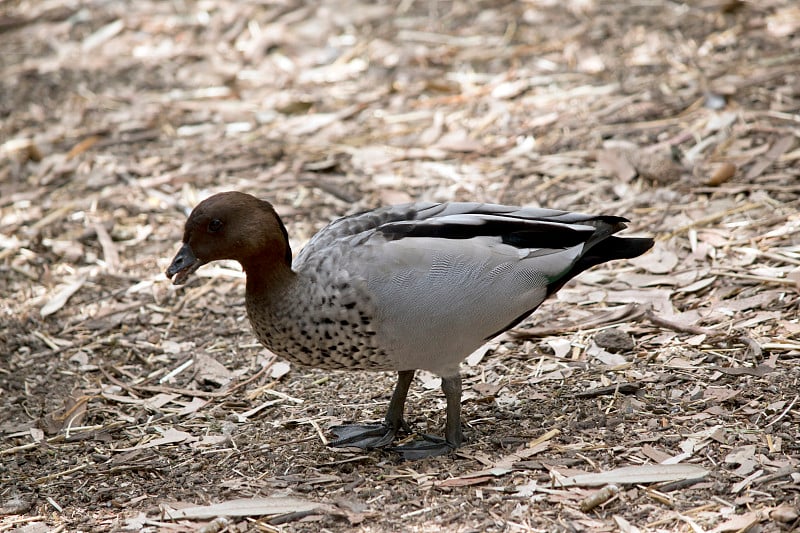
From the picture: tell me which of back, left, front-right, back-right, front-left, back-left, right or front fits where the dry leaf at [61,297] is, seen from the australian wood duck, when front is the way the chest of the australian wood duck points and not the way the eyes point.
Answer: front-right

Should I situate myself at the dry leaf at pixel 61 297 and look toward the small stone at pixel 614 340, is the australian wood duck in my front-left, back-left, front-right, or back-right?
front-right

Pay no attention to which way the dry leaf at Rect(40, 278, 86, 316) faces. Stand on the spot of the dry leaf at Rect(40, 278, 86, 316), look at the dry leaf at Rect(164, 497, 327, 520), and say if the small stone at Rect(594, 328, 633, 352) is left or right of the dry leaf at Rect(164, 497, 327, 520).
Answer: left

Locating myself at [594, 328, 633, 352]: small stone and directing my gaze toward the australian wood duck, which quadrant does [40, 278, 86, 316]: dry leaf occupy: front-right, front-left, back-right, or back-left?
front-right

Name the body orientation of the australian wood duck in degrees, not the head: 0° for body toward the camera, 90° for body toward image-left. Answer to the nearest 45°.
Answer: approximately 90°

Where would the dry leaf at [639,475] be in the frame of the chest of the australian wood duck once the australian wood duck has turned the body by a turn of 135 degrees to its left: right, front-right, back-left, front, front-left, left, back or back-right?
front

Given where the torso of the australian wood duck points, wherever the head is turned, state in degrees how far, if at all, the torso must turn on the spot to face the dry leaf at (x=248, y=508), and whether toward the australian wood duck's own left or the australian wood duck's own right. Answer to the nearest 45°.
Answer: approximately 45° to the australian wood duck's own left

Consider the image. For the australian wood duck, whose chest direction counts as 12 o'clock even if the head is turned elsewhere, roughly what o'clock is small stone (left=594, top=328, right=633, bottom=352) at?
The small stone is roughly at 5 o'clock from the australian wood duck.
